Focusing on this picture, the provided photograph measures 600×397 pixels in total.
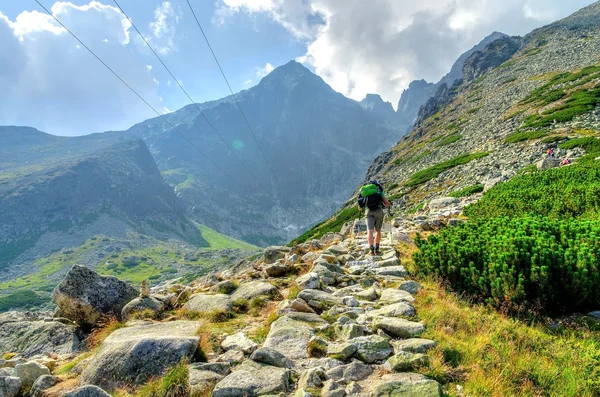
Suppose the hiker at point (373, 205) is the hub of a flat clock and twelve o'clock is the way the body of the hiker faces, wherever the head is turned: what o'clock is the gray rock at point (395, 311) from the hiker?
The gray rock is roughly at 6 o'clock from the hiker.

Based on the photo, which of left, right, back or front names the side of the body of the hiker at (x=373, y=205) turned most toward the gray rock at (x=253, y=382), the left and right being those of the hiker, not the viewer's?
back

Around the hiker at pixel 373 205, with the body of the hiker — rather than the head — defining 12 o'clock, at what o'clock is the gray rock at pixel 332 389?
The gray rock is roughly at 6 o'clock from the hiker.

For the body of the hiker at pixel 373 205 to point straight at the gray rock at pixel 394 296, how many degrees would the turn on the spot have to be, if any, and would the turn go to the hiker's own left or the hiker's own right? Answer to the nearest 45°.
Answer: approximately 180°

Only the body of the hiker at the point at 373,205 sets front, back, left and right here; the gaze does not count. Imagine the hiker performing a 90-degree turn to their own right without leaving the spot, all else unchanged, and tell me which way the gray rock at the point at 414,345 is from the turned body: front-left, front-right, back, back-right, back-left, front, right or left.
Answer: right

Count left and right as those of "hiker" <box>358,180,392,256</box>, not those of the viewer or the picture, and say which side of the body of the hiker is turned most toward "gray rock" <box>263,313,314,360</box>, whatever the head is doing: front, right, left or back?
back

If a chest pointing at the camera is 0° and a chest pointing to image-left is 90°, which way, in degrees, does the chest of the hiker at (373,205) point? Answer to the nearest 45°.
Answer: approximately 180°

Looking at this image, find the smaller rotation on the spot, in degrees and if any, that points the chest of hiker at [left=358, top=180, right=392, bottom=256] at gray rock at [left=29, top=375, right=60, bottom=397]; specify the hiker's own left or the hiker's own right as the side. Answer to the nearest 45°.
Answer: approximately 135° to the hiker's own left

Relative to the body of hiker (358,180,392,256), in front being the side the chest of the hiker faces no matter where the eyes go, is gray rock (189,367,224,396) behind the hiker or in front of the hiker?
behind

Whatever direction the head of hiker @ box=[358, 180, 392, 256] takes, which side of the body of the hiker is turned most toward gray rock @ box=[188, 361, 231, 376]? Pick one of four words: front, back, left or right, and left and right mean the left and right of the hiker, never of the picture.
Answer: back

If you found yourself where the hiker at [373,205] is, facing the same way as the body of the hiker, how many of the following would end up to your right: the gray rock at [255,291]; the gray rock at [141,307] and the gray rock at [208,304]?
0

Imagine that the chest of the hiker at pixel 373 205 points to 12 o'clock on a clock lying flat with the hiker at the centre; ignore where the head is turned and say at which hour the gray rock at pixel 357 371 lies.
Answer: The gray rock is roughly at 6 o'clock from the hiker.

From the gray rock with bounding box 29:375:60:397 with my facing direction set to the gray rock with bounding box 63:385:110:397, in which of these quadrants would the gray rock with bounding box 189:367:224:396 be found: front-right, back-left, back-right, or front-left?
front-left

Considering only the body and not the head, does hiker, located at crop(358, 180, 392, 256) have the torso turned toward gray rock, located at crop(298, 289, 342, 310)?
no

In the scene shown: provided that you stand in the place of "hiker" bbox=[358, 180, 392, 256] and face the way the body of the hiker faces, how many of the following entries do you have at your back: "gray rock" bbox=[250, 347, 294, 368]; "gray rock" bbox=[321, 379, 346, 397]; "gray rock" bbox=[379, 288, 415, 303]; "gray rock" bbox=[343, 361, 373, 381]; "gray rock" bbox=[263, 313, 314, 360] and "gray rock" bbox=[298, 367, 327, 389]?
6

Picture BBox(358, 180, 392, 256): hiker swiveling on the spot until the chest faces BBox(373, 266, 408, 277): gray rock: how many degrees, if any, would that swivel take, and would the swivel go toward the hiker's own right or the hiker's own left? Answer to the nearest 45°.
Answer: approximately 180°

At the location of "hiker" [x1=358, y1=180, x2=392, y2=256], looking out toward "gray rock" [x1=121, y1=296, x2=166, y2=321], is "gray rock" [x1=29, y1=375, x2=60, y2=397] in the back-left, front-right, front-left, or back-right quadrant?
front-left

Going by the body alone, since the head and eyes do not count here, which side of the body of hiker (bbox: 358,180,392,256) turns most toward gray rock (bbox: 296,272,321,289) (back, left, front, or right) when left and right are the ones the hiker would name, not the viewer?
back

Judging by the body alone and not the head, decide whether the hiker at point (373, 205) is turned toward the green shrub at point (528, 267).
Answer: no
